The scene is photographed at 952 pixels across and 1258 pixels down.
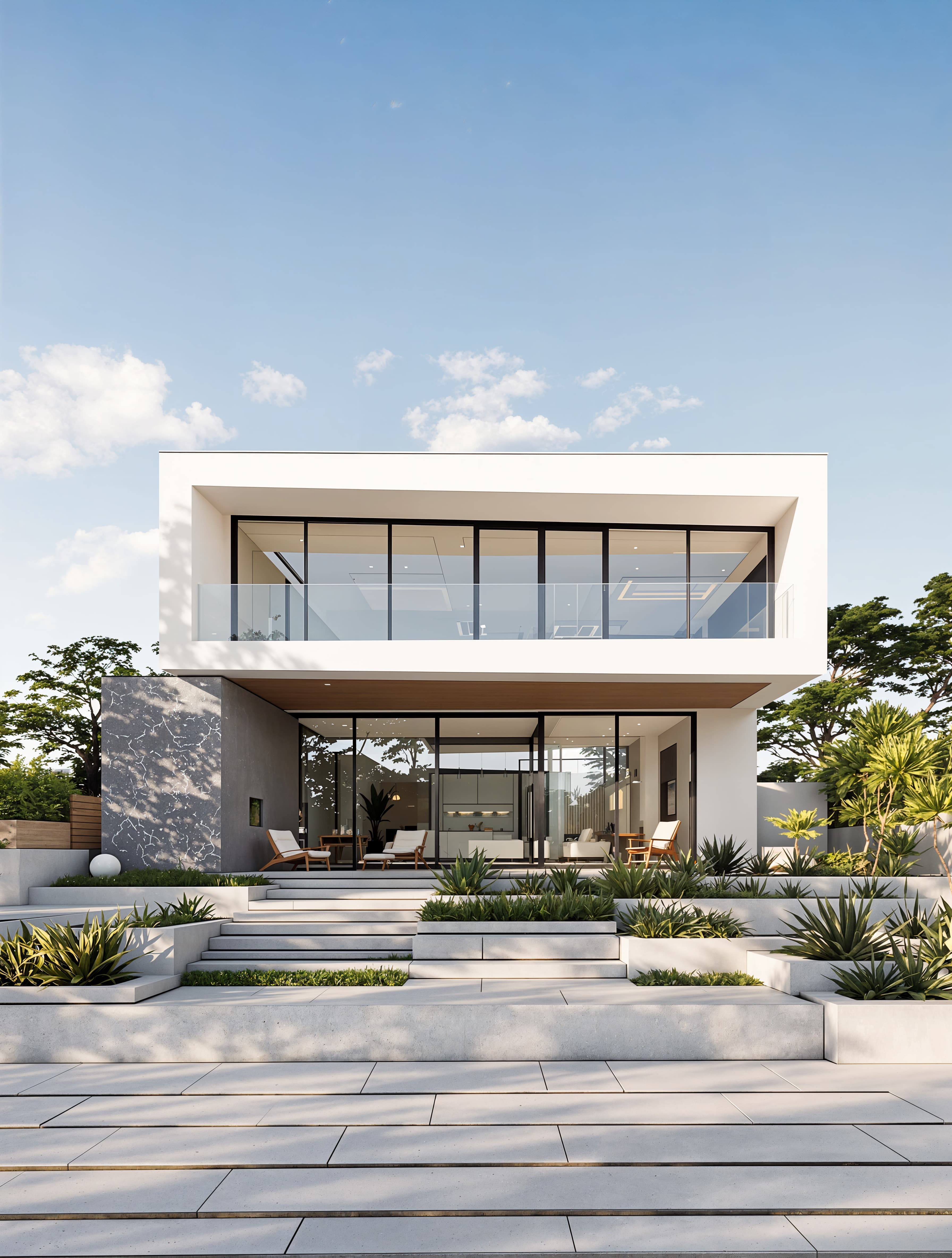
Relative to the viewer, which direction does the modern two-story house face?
toward the camera

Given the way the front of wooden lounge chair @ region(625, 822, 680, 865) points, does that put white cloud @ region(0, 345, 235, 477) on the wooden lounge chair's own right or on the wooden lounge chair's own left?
on the wooden lounge chair's own right

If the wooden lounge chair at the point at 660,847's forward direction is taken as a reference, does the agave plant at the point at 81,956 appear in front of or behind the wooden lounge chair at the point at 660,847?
in front

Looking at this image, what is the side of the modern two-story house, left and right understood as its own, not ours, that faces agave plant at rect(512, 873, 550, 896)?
front

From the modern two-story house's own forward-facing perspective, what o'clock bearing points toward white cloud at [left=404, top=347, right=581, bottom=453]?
The white cloud is roughly at 6 o'clock from the modern two-story house.

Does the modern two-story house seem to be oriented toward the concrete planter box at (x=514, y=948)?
yes

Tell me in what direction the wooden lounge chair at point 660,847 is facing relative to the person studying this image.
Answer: facing the viewer and to the left of the viewer
